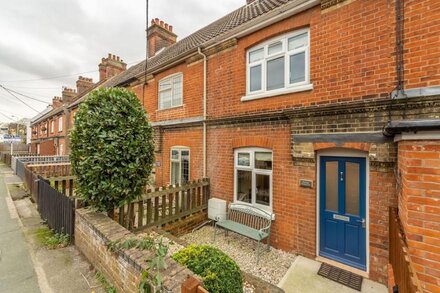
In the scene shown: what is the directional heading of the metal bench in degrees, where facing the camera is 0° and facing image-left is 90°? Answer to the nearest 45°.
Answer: approximately 45°

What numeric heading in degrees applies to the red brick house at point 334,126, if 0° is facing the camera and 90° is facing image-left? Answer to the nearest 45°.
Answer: approximately 45°

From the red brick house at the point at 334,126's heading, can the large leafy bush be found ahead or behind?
ahead

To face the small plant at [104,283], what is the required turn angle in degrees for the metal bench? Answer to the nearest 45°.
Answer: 0° — it already faces it

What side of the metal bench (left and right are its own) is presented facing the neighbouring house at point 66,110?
right

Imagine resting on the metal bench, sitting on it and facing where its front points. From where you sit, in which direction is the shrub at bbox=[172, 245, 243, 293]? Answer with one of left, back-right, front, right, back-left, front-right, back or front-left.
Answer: front-left

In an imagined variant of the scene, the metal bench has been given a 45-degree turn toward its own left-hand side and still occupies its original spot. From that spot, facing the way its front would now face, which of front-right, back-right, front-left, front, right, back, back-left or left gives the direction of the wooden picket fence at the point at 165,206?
right

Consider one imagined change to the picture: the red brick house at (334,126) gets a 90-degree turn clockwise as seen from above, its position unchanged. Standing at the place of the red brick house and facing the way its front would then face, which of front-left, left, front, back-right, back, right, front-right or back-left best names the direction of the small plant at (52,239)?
front-left

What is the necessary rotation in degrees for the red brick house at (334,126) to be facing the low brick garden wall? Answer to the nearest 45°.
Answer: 0° — it already faces it

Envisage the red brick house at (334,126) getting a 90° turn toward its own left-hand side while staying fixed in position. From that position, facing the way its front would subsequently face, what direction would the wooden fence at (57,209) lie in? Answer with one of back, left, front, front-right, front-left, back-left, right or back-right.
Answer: back-right

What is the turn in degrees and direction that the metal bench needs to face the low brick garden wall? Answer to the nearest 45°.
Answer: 0° — it already faces it

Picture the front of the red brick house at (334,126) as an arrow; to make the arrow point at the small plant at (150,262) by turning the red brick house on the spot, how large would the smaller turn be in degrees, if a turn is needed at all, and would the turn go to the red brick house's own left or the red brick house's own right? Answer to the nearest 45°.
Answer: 0° — it already faces it
